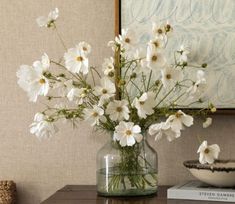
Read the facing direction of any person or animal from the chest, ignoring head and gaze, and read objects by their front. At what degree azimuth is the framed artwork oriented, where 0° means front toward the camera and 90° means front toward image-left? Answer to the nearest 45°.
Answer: approximately 0°

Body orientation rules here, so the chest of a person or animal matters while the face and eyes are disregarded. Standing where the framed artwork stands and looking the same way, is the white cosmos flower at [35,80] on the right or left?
on its right

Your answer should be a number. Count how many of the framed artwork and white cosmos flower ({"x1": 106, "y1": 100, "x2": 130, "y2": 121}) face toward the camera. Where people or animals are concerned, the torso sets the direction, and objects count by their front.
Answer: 2

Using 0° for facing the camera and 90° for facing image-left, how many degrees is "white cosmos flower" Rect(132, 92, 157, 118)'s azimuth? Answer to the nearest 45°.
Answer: approximately 45°

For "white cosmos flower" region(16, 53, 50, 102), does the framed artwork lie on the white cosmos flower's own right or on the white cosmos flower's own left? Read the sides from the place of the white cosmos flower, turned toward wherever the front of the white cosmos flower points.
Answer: on the white cosmos flower's own left
